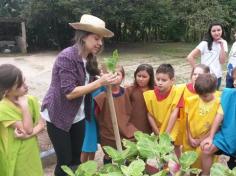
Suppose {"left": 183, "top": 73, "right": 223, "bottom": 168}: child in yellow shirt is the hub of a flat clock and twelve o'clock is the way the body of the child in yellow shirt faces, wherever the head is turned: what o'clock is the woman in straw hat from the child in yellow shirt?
The woman in straw hat is roughly at 2 o'clock from the child in yellow shirt.

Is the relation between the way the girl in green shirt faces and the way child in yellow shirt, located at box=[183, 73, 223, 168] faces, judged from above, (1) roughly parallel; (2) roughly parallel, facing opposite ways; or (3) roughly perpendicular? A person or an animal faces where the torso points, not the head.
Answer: roughly perpendicular

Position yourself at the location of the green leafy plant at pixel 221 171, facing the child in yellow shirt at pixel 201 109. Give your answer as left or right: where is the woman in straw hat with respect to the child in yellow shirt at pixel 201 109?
left

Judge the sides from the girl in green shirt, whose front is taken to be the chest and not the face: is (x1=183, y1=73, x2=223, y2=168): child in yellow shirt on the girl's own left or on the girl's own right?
on the girl's own left

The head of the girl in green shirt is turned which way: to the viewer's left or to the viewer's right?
to the viewer's right

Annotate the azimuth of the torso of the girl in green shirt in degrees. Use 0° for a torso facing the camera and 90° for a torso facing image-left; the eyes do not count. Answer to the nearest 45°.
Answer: approximately 315°

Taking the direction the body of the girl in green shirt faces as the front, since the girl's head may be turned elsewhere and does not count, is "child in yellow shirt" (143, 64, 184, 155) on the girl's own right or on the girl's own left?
on the girl's own left
